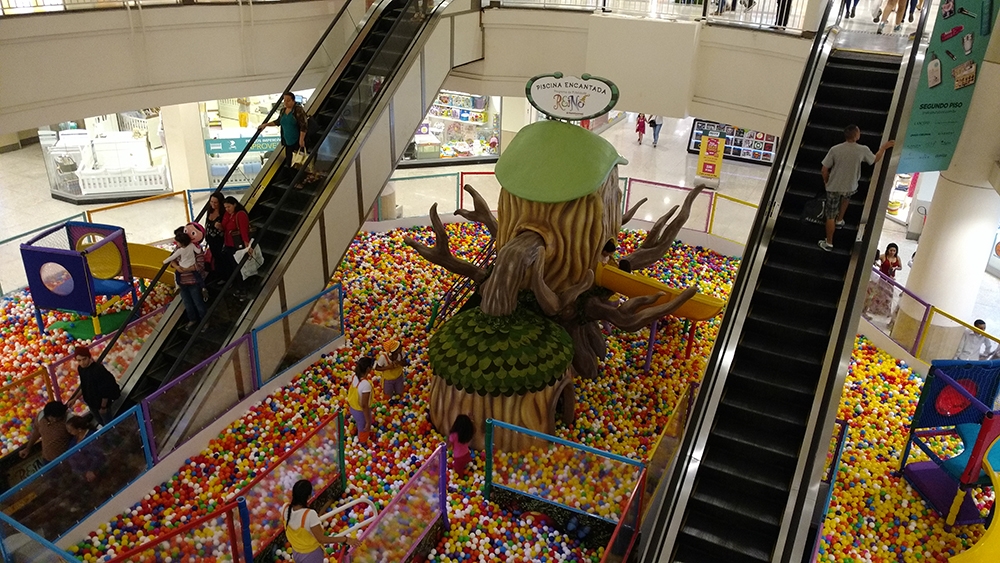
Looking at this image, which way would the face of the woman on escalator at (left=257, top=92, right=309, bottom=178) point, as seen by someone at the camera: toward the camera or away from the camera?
toward the camera

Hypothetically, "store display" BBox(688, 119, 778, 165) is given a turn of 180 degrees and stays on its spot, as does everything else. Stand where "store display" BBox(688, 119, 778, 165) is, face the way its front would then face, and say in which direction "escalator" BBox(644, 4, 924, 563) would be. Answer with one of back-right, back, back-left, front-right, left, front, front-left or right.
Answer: back

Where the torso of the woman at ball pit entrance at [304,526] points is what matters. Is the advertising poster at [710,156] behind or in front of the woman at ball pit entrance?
in front

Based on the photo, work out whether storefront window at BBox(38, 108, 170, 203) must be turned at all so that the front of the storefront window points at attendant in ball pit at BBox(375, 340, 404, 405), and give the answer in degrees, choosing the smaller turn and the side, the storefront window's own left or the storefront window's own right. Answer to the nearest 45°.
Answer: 0° — it already faces them

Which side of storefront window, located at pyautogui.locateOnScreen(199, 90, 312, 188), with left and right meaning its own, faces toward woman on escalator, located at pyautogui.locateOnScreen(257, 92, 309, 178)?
front

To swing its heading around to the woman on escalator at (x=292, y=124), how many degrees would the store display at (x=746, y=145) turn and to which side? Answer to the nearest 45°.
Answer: approximately 45° to its right

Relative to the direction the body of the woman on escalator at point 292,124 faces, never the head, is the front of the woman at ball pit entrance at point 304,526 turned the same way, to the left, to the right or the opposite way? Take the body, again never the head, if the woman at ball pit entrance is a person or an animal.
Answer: the opposite way

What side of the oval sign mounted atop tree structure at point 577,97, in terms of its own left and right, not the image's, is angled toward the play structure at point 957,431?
left

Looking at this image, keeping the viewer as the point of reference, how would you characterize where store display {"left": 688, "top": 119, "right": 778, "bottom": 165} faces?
facing the viewer

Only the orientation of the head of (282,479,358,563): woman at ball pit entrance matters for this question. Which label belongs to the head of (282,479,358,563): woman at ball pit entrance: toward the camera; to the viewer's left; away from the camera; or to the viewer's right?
away from the camera

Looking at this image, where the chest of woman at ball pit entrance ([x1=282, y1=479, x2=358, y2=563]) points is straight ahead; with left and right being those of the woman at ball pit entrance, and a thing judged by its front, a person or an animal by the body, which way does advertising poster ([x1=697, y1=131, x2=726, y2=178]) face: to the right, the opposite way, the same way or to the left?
the opposite way

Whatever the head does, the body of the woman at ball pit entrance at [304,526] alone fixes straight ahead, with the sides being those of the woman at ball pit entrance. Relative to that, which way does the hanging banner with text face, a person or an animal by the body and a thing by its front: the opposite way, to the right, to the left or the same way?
the opposite way

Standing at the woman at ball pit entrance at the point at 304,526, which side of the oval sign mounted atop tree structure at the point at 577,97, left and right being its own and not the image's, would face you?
front

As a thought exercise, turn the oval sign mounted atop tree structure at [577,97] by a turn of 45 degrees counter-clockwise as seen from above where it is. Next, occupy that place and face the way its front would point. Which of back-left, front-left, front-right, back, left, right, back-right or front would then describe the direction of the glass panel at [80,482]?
right
